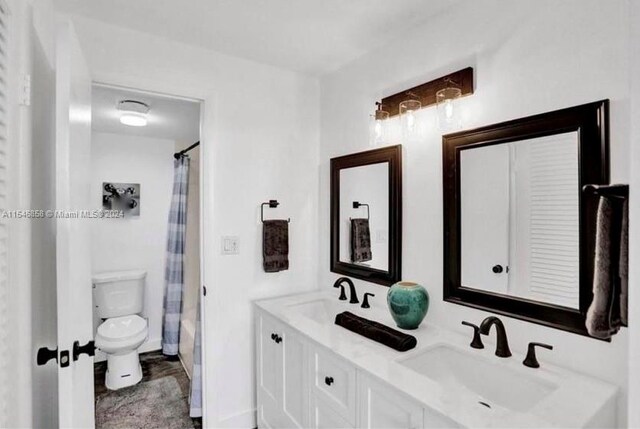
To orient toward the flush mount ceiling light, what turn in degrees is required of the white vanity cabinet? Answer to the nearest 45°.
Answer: approximately 90° to its right

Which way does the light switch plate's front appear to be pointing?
toward the camera

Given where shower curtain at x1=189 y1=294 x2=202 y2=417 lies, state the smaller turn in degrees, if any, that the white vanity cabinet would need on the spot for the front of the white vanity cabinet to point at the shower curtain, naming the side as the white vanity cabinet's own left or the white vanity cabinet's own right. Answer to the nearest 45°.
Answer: approximately 90° to the white vanity cabinet's own right

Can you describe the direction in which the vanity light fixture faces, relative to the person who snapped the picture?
facing the viewer and to the left of the viewer

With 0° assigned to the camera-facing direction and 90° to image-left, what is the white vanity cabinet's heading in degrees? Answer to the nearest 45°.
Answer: approximately 45°

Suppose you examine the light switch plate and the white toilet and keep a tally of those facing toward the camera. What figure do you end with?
2

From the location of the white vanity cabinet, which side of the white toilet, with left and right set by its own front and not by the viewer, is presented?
front

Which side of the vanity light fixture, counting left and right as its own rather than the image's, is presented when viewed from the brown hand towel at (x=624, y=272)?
left

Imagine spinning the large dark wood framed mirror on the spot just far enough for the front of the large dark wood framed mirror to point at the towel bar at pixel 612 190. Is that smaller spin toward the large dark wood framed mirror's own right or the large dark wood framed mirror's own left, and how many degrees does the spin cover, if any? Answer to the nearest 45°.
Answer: approximately 45° to the large dark wood framed mirror's own left

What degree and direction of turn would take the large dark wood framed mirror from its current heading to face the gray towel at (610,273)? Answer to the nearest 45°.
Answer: approximately 45° to its left

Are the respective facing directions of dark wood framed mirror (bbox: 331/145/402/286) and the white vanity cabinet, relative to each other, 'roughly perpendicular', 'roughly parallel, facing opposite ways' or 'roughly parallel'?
roughly parallel

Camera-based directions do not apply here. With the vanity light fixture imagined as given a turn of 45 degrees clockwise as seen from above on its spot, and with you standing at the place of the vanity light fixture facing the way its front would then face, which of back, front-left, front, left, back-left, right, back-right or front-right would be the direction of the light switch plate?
front

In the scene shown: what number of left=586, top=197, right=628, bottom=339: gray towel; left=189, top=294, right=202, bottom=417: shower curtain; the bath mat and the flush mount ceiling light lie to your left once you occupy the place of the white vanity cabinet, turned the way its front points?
1

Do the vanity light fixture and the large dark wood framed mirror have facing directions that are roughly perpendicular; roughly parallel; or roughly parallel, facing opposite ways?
roughly parallel

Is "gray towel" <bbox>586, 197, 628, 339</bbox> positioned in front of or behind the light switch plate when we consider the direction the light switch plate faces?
in front

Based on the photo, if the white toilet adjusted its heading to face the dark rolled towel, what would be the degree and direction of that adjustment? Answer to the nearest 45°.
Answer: approximately 45° to its left
